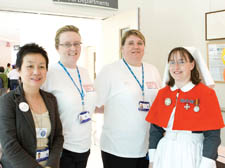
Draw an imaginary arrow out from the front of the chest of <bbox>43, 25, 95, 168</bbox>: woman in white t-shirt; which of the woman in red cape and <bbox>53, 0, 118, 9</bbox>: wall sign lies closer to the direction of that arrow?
the woman in red cape

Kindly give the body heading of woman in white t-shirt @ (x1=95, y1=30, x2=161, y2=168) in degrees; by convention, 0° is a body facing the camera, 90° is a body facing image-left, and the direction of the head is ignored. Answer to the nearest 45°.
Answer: approximately 315°

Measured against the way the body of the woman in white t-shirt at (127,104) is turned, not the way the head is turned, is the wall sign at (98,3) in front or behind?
behind

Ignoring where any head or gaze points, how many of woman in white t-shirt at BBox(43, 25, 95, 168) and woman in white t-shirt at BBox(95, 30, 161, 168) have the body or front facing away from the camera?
0
